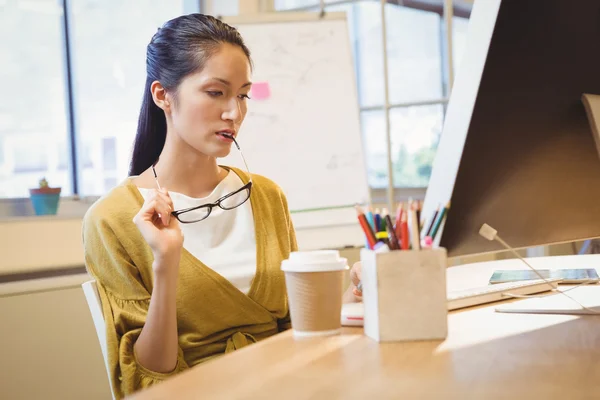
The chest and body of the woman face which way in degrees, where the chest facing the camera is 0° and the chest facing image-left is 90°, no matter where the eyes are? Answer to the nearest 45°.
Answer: approximately 315°

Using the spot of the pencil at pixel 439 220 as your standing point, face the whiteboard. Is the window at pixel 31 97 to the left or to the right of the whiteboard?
left

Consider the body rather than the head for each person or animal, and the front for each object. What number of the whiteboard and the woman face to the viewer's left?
0

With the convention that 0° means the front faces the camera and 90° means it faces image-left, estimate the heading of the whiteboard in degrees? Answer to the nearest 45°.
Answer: approximately 0°

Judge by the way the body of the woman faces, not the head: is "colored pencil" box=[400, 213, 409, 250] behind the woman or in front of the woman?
in front

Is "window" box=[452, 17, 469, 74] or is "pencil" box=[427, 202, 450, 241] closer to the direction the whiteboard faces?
the pencil

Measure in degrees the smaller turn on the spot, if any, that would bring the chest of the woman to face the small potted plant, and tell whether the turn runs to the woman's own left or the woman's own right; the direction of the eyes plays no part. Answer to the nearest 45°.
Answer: approximately 180°

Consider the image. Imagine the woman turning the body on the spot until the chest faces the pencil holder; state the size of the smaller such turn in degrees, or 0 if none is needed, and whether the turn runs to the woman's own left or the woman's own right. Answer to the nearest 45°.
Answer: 0° — they already face it

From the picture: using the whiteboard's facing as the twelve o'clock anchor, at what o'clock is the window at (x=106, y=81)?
The window is roughly at 3 o'clock from the whiteboard.

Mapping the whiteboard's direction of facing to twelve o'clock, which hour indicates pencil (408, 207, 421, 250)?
The pencil is roughly at 12 o'clock from the whiteboard.

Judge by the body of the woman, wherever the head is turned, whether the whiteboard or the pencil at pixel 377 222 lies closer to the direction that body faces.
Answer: the pencil

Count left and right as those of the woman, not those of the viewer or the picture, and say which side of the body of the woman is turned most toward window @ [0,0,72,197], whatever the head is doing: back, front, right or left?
back

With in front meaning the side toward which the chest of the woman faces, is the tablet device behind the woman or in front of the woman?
in front

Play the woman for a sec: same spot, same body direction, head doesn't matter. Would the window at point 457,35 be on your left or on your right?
on your left
